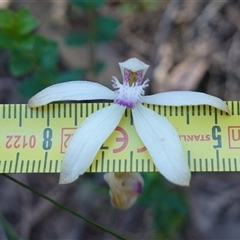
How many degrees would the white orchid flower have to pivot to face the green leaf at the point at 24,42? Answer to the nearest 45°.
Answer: approximately 135° to its right

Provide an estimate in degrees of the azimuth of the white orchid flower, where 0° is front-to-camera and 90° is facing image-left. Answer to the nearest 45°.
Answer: approximately 0°

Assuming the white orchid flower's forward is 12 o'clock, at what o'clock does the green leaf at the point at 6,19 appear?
The green leaf is roughly at 4 o'clock from the white orchid flower.

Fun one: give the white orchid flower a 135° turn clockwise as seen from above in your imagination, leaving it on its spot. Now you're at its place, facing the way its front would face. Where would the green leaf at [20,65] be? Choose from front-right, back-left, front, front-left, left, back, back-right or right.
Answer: front

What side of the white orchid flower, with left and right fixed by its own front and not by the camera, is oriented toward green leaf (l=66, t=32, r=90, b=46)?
back

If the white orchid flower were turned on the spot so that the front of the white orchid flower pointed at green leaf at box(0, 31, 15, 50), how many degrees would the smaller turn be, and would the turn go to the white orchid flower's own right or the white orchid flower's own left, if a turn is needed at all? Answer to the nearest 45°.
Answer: approximately 135° to the white orchid flower's own right

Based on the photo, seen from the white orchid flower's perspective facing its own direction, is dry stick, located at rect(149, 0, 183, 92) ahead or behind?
behind
